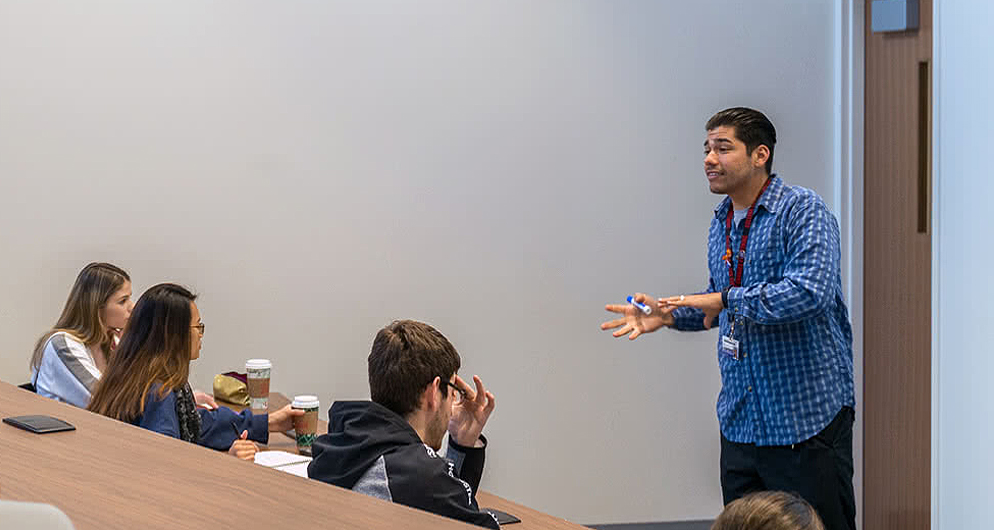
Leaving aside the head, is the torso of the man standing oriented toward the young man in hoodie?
yes

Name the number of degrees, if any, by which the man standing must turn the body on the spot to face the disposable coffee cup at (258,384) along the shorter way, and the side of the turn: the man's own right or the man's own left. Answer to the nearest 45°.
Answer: approximately 45° to the man's own right

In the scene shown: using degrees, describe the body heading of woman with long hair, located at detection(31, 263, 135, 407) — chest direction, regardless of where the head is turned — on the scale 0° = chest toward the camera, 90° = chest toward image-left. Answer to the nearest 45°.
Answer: approximately 270°

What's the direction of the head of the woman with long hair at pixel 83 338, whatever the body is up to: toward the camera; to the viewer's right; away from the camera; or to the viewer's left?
to the viewer's right

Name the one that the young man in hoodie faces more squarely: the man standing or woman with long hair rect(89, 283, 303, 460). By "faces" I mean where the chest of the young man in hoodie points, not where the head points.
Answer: the man standing

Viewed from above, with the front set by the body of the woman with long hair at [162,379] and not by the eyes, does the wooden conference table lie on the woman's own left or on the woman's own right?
on the woman's own right

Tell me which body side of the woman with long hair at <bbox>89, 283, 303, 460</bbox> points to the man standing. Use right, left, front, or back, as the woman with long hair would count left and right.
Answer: front

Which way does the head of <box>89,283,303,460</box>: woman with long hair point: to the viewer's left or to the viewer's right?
to the viewer's right

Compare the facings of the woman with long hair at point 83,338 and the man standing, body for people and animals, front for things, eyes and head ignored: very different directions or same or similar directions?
very different directions

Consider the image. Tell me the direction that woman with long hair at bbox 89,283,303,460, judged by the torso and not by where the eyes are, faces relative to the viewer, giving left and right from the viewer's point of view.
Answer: facing to the right of the viewer

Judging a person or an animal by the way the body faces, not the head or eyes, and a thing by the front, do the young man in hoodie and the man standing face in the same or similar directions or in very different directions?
very different directions

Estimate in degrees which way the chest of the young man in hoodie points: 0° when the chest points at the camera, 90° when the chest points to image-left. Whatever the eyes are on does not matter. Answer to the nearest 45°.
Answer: approximately 225°
